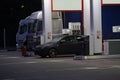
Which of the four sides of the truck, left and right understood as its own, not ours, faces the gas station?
left

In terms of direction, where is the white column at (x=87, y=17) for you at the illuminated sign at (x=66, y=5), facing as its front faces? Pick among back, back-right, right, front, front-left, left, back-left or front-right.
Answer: left

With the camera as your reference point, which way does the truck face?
facing the viewer and to the left of the viewer

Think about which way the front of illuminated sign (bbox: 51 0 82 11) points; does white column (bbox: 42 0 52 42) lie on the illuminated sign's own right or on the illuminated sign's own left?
on the illuminated sign's own right

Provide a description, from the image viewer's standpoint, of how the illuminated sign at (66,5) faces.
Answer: facing the viewer

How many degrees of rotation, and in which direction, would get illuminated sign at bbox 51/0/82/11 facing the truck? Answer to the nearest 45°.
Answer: approximately 135° to its right

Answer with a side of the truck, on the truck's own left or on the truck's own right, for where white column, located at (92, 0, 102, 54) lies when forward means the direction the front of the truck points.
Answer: on the truck's own left

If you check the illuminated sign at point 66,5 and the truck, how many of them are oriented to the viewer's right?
0
